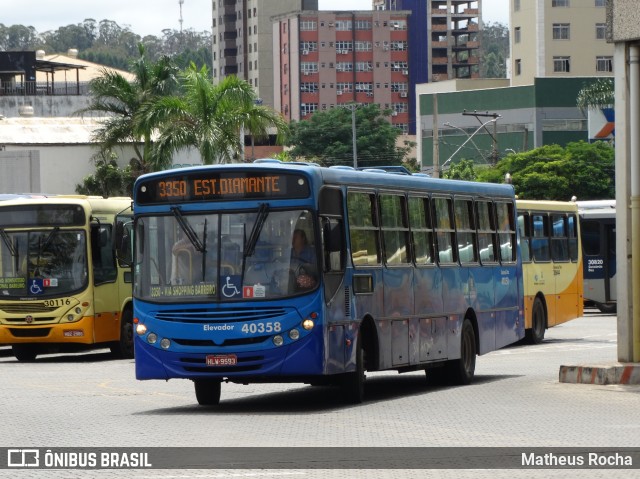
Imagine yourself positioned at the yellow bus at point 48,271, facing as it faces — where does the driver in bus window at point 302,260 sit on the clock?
The driver in bus window is roughly at 10 o'clock from the yellow bus.

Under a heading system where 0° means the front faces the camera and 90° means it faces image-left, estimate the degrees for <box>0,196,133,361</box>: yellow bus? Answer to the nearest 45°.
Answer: approximately 45°

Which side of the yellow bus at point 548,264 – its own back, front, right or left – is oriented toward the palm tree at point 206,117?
right

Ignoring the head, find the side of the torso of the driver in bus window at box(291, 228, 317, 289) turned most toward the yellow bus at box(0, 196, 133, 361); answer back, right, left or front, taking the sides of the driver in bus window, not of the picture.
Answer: right

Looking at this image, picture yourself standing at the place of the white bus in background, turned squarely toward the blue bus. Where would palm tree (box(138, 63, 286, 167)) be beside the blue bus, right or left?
right
